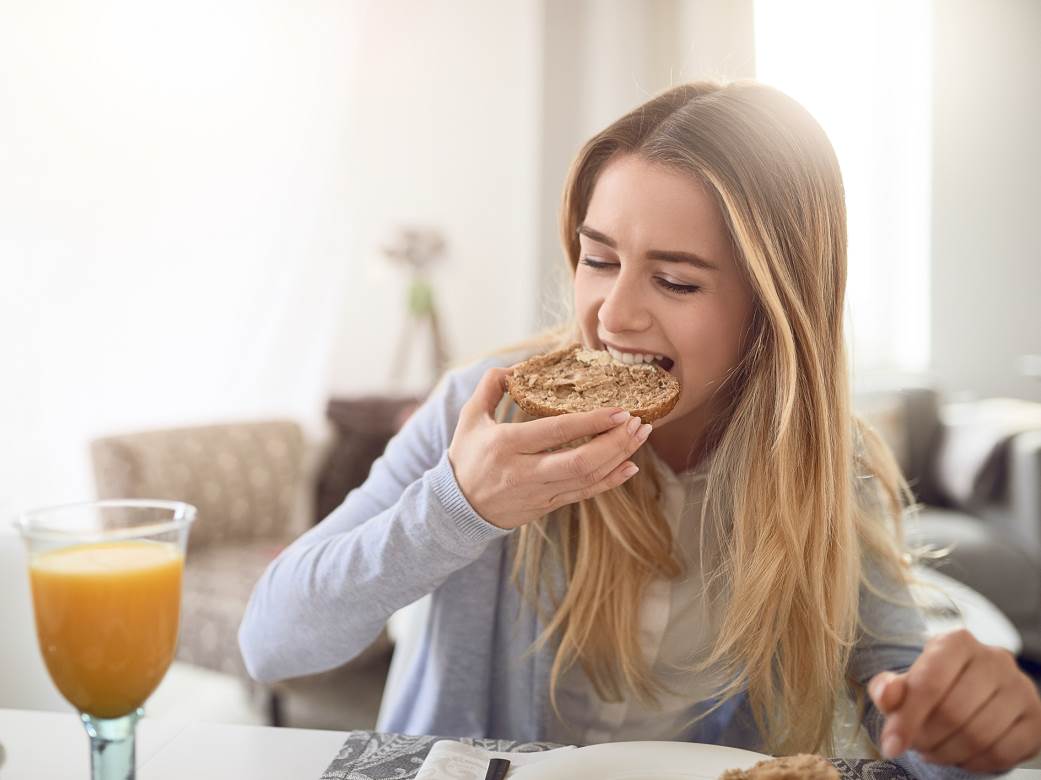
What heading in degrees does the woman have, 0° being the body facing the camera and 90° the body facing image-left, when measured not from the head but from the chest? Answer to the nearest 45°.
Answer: approximately 0°

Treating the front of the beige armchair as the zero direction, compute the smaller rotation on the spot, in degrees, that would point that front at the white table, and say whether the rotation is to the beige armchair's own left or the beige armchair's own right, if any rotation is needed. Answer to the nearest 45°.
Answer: approximately 45° to the beige armchair's own right

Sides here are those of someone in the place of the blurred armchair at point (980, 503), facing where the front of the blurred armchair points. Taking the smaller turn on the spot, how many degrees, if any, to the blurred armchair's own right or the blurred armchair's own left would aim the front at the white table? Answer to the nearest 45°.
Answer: approximately 45° to the blurred armchair's own left

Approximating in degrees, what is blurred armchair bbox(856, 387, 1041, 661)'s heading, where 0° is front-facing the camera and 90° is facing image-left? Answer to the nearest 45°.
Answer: approximately 45°
